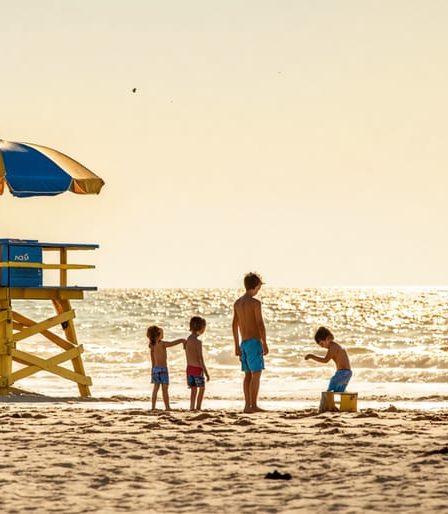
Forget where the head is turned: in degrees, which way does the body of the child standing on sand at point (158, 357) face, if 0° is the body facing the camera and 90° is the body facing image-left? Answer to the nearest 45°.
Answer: approximately 225°

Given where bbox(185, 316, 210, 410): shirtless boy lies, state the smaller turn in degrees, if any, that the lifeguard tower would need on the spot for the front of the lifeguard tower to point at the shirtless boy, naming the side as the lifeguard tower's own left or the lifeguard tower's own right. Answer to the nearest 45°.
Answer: approximately 45° to the lifeguard tower's own right

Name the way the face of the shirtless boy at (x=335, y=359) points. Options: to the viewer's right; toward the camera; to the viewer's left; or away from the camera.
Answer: to the viewer's left
